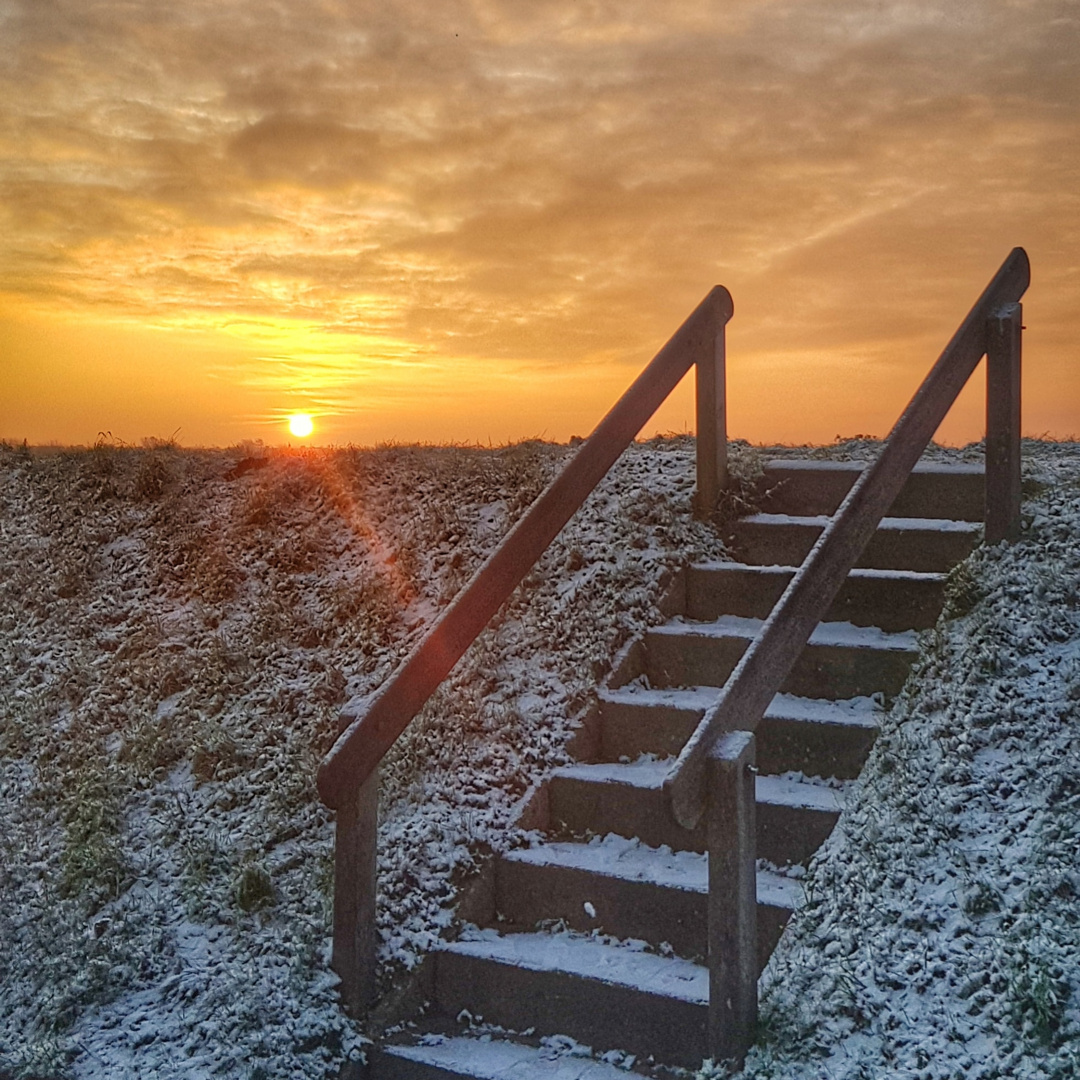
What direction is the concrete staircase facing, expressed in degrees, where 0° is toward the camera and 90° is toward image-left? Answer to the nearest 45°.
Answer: approximately 45°
